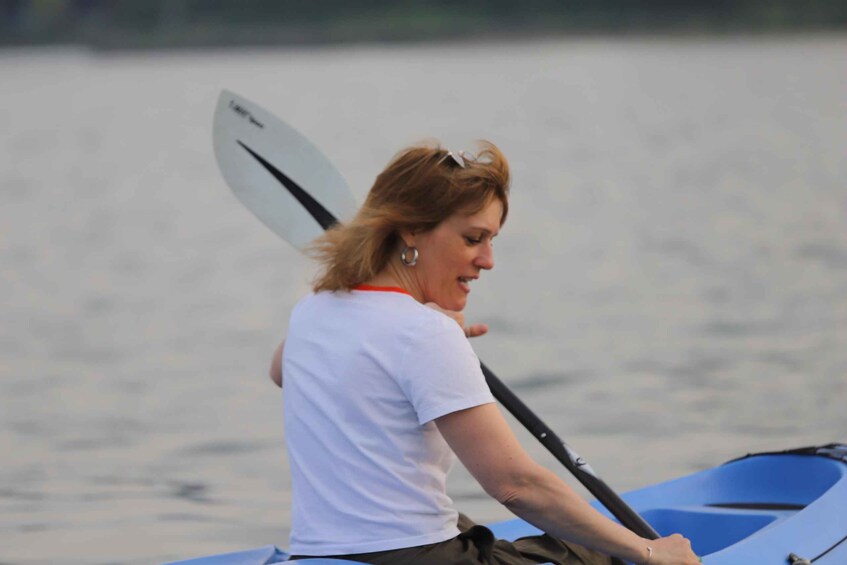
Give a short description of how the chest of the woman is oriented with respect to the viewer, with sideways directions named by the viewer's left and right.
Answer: facing away from the viewer and to the right of the viewer

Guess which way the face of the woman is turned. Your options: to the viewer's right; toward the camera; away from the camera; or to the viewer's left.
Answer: to the viewer's right
